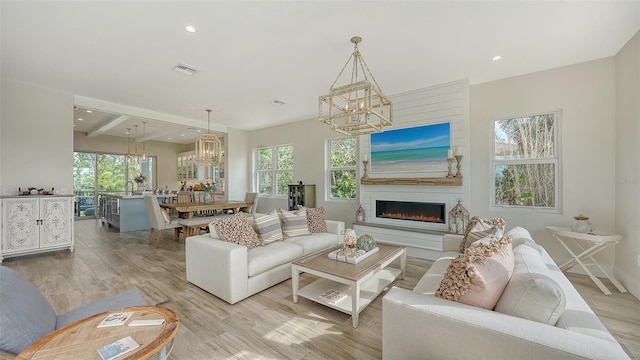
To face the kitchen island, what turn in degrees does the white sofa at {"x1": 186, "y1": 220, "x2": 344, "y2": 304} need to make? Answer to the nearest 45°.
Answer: approximately 180°

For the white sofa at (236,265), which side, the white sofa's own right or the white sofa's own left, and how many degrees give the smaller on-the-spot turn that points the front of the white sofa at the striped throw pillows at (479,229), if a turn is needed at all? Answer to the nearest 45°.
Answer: approximately 45° to the white sofa's own left

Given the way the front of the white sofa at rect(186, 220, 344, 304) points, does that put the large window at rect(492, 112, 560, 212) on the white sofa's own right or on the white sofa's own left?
on the white sofa's own left

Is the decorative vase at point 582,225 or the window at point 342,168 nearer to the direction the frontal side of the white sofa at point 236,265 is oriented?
the decorative vase

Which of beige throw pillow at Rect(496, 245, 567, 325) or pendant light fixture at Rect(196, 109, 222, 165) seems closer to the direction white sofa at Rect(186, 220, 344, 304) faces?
the beige throw pillow

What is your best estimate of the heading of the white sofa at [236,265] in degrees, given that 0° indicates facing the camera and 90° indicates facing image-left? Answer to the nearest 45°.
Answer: approximately 315°

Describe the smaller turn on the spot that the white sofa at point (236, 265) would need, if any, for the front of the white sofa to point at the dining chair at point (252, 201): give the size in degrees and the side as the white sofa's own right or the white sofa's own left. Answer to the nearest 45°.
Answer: approximately 135° to the white sofa's own left

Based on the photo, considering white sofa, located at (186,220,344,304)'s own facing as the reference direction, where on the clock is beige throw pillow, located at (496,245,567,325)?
The beige throw pillow is roughly at 12 o'clock from the white sofa.

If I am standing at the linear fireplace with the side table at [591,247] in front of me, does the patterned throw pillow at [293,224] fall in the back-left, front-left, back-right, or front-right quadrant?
back-right

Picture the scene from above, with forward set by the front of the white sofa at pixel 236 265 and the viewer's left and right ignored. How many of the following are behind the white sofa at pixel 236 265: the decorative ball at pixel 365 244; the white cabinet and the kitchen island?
2

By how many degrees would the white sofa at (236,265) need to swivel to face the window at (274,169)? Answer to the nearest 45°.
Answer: approximately 135° to its left
